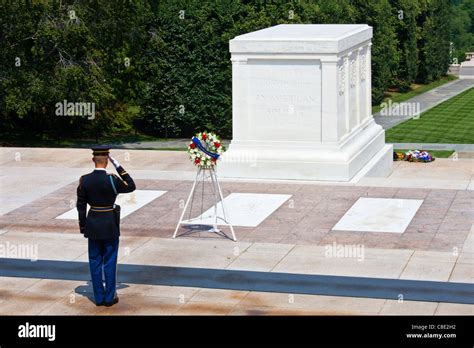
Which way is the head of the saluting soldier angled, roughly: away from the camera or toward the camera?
away from the camera

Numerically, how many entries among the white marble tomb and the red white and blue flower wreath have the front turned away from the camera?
0

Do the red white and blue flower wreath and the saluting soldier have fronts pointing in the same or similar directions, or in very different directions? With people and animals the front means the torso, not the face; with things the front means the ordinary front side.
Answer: very different directions

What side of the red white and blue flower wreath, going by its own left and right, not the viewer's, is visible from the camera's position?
front

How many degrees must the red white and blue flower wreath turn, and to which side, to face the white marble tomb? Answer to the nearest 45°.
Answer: approximately 180°

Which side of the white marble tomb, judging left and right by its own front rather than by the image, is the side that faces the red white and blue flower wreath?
front

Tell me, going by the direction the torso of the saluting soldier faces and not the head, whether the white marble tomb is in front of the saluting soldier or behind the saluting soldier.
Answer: in front

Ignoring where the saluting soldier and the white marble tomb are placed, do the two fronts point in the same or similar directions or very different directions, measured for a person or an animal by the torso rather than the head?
very different directions

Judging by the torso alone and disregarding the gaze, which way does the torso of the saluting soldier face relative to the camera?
away from the camera

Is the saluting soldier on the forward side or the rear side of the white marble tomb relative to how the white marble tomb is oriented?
on the forward side

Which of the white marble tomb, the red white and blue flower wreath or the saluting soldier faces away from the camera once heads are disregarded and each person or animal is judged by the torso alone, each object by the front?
the saluting soldier

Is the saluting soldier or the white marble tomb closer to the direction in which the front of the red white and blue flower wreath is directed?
the saluting soldier
